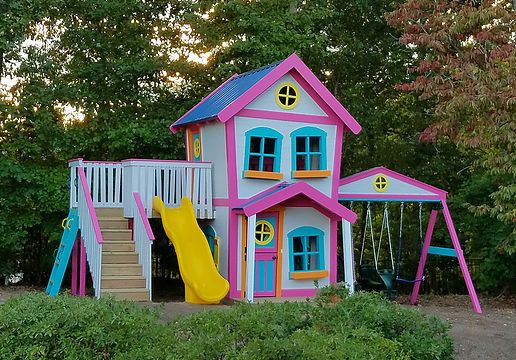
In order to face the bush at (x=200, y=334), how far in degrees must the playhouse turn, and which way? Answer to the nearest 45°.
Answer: approximately 45° to its right

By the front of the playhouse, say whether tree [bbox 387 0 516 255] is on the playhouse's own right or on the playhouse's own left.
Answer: on the playhouse's own left

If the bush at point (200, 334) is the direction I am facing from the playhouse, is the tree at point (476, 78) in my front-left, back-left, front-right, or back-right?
back-left

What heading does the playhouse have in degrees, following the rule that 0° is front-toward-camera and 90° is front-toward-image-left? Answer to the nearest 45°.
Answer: approximately 315°
